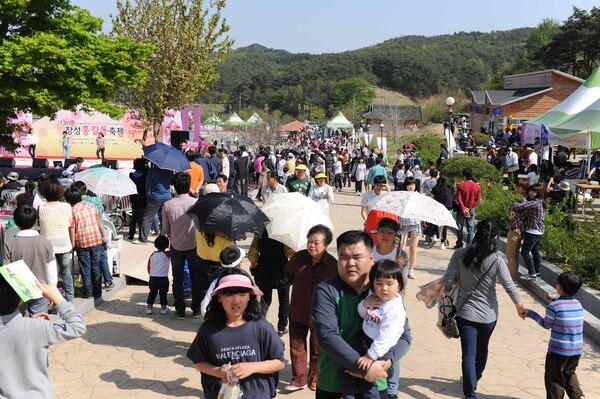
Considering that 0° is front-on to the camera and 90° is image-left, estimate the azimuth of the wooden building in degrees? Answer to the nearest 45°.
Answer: approximately 45°

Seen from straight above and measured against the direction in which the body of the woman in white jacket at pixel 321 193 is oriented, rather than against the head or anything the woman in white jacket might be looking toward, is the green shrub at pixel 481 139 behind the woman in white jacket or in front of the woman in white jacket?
behind

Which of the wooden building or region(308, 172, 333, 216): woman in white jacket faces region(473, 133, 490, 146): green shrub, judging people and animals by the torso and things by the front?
the wooden building

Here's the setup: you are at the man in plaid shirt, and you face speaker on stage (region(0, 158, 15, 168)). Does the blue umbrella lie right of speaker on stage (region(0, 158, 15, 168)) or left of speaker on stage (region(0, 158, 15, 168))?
right

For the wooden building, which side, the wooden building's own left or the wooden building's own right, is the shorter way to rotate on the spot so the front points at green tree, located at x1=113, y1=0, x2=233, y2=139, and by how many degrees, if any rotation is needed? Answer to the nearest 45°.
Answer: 0° — it already faces it

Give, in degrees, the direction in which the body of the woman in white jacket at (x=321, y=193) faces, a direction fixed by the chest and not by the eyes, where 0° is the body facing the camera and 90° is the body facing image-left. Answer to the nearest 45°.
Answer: approximately 0°

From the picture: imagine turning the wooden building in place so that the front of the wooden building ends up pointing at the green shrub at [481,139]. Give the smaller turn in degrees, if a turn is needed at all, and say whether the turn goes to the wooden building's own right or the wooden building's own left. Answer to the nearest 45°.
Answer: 0° — it already faces it

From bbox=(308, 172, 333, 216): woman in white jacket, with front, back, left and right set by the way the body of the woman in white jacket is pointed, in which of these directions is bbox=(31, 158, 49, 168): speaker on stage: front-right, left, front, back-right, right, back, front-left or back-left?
back-right

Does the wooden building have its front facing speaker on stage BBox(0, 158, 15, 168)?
yes

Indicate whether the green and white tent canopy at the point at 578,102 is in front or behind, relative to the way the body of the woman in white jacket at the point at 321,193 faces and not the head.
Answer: behind

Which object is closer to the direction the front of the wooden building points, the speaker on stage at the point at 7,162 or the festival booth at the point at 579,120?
the speaker on stage

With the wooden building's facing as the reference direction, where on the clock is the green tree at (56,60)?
The green tree is roughly at 11 o'clock from the wooden building.

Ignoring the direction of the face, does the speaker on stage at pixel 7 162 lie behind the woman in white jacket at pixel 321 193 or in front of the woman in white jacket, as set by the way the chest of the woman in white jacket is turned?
behind
